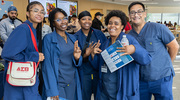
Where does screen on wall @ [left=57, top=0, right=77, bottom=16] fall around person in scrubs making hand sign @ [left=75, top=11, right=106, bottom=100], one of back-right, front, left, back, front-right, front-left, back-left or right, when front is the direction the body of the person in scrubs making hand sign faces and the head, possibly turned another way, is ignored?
back

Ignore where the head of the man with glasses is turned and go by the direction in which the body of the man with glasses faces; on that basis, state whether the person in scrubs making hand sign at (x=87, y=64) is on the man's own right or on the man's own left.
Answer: on the man's own right

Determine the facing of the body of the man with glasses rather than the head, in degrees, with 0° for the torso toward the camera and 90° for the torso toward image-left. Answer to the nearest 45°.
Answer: approximately 45°

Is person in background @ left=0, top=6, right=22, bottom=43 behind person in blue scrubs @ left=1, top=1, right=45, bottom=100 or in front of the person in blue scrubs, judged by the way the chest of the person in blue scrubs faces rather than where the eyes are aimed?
behind

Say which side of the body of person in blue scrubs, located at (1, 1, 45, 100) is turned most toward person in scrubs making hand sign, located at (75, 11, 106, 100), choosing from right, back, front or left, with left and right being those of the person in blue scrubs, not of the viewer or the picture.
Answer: left

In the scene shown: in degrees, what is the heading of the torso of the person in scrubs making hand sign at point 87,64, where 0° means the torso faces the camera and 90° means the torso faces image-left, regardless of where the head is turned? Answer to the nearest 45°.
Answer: approximately 0°

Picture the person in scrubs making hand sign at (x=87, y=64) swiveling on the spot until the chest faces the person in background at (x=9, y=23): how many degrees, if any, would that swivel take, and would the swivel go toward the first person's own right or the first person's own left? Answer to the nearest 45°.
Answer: approximately 135° to the first person's own right
